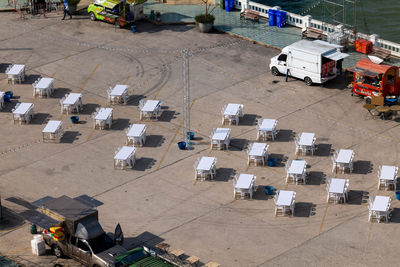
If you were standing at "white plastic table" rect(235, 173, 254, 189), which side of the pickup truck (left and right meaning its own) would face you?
left

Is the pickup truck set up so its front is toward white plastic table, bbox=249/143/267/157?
no

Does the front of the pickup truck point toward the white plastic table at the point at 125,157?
no

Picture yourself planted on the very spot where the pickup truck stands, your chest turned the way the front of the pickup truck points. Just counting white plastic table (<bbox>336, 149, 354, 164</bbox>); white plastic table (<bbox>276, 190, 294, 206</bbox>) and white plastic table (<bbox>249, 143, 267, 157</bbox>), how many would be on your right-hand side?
0

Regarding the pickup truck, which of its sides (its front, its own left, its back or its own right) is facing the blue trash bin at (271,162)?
left

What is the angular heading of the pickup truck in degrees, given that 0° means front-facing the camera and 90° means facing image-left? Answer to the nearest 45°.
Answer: approximately 315°

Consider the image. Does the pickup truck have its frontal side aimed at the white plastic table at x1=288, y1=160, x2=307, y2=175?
no

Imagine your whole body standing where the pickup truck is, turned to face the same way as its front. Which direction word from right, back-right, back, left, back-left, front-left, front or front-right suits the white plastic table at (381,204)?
front-left

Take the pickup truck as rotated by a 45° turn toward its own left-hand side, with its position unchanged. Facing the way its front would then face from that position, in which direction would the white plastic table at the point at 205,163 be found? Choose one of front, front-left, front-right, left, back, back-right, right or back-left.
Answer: front-left

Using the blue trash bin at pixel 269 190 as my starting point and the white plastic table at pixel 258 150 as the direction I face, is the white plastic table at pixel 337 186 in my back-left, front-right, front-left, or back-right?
back-right

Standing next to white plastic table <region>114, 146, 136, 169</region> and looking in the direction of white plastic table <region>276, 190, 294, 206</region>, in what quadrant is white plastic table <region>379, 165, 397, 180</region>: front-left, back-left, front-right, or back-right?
front-left

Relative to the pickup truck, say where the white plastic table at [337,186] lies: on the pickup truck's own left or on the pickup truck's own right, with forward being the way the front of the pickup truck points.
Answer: on the pickup truck's own left

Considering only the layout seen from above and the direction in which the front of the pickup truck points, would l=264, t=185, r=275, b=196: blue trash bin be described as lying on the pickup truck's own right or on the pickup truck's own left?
on the pickup truck's own left
